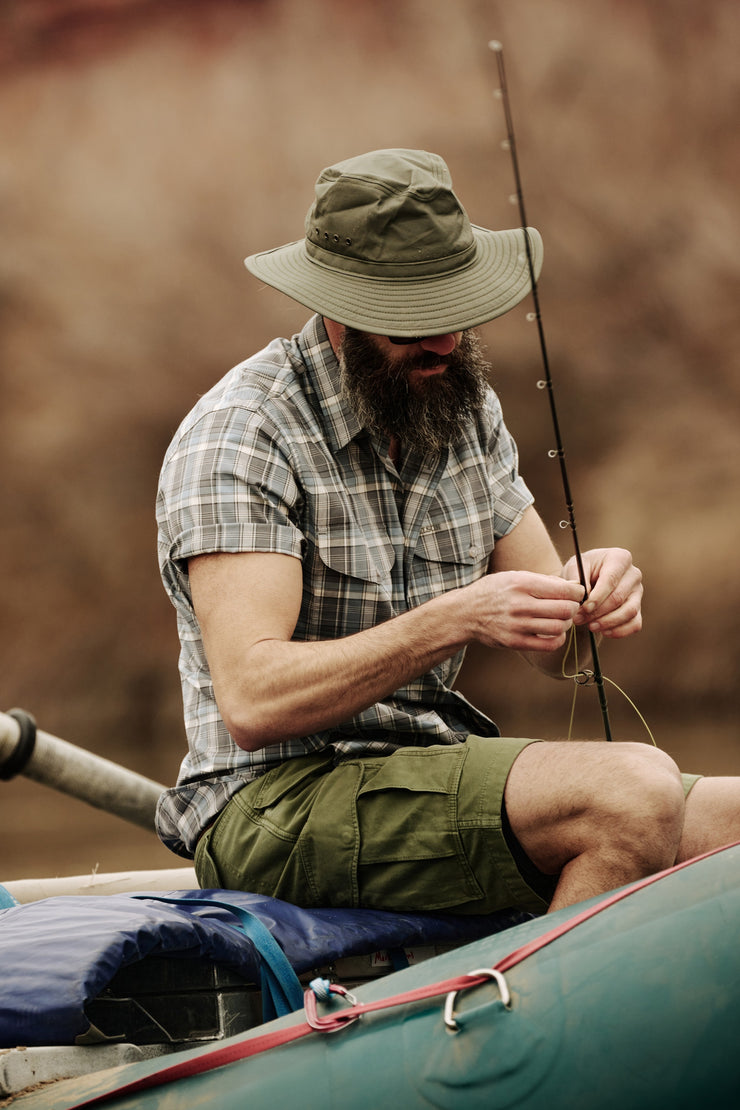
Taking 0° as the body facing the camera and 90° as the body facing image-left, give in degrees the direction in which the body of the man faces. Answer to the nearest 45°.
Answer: approximately 315°

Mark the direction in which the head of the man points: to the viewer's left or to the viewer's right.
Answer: to the viewer's right
